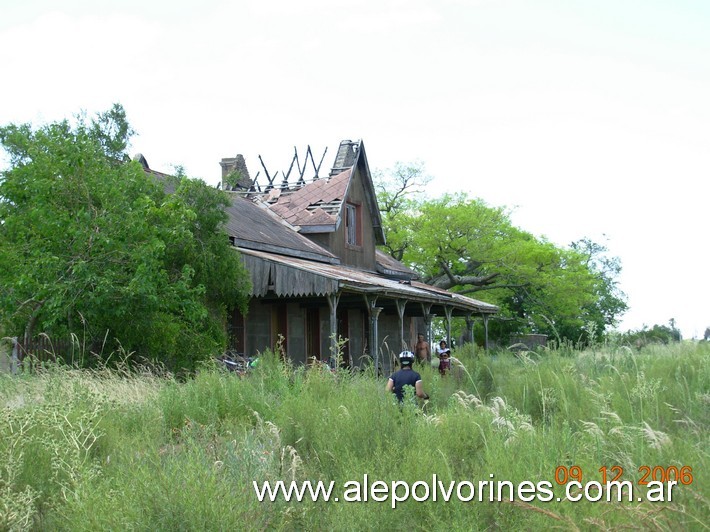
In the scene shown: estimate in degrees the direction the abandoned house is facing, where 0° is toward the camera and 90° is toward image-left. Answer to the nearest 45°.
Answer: approximately 315°

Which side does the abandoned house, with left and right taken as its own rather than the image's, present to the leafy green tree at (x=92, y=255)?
right

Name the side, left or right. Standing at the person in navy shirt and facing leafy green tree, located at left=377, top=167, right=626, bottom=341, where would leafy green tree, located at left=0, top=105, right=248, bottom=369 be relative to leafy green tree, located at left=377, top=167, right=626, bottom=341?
left

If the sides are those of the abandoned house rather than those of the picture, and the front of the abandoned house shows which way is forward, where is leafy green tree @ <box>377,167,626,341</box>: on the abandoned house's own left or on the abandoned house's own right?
on the abandoned house's own left

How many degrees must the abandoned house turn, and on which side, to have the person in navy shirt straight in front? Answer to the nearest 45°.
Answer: approximately 45° to its right
